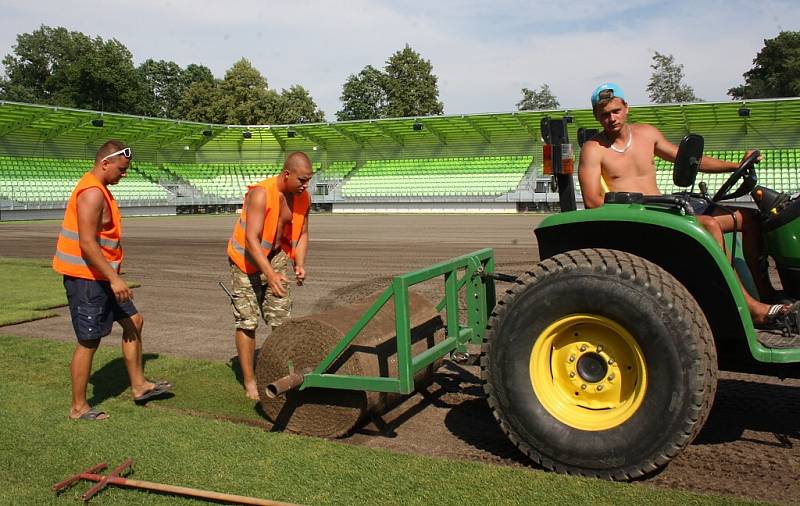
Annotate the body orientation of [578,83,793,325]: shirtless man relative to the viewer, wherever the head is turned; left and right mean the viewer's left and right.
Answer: facing the viewer and to the right of the viewer

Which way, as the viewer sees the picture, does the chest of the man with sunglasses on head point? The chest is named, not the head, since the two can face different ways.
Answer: to the viewer's right

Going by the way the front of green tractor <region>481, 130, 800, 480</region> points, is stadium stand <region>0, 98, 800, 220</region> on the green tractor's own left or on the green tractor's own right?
on the green tractor's own left

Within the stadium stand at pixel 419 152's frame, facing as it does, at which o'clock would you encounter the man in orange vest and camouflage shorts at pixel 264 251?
The man in orange vest and camouflage shorts is roughly at 12 o'clock from the stadium stand.

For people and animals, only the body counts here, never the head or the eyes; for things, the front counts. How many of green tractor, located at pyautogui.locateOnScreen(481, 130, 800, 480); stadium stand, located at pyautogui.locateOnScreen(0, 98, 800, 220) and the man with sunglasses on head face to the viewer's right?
2

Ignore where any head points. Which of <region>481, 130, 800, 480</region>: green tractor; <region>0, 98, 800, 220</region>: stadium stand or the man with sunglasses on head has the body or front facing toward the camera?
the stadium stand

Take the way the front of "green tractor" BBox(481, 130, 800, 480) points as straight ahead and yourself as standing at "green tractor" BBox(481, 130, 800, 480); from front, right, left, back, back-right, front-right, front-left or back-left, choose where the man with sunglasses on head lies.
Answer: back

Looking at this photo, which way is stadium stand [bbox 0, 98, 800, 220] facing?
toward the camera

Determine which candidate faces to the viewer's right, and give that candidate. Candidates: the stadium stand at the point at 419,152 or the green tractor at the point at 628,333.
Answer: the green tractor

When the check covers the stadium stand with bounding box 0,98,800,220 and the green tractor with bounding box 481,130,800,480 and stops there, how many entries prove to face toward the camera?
1

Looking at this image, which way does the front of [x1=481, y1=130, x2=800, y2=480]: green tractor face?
to the viewer's right

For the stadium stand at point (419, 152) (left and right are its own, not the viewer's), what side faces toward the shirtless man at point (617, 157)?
front

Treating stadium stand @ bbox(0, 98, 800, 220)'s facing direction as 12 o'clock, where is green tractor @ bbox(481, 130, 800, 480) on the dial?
The green tractor is roughly at 12 o'clock from the stadium stand.

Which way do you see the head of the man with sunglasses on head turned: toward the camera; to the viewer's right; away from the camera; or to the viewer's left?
to the viewer's right

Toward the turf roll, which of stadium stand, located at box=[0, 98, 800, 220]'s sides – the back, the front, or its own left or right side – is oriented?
front

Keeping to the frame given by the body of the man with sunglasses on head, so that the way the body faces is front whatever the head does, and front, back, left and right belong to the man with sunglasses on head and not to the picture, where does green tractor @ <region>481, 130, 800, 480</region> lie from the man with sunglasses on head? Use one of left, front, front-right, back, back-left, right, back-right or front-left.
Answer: front-right

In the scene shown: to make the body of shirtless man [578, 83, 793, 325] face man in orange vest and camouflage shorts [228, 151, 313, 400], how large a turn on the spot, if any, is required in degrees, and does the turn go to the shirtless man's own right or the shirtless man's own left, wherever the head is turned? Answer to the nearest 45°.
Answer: approximately 135° to the shirtless man's own right
